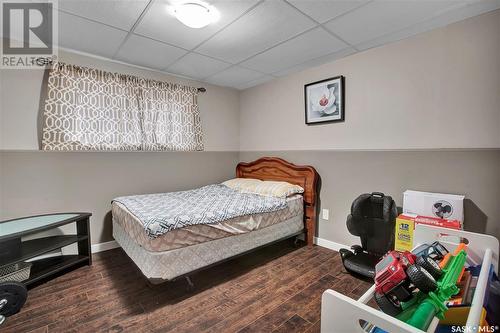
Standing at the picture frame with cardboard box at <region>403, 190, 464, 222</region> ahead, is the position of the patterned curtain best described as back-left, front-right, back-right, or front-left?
back-right

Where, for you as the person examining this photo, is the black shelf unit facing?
facing the viewer and to the right of the viewer

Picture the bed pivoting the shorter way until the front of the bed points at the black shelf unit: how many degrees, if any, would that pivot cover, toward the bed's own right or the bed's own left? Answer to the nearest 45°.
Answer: approximately 45° to the bed's own right

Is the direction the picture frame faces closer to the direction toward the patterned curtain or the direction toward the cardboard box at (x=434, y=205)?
the patterned curtain

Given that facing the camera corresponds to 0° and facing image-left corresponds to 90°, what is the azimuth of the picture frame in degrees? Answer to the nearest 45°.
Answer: approximately 45°

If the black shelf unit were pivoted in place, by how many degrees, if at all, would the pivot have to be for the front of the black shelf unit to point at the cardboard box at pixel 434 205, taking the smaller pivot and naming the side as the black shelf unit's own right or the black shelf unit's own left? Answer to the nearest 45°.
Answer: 0° — it already faces it

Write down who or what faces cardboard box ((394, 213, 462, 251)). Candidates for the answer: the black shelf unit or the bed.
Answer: the black shelf unit

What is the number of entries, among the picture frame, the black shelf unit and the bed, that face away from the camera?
0

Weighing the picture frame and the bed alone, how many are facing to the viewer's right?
0

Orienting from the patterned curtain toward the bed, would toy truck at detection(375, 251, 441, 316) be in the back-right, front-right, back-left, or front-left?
front-right

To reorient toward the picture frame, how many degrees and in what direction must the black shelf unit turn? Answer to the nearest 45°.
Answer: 0° — it already faces it

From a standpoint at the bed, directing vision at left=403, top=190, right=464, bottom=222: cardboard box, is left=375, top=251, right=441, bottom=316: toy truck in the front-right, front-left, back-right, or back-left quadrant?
front-right
